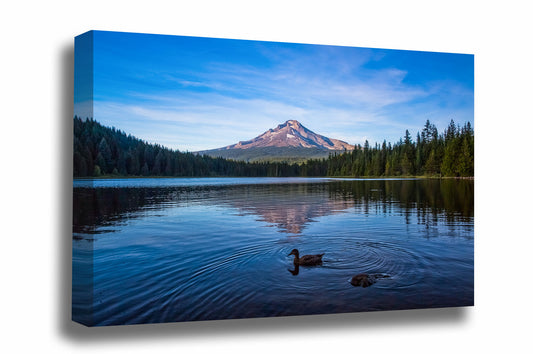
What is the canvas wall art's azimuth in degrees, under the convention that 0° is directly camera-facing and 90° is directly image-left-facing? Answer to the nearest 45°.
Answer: approximately 315°
